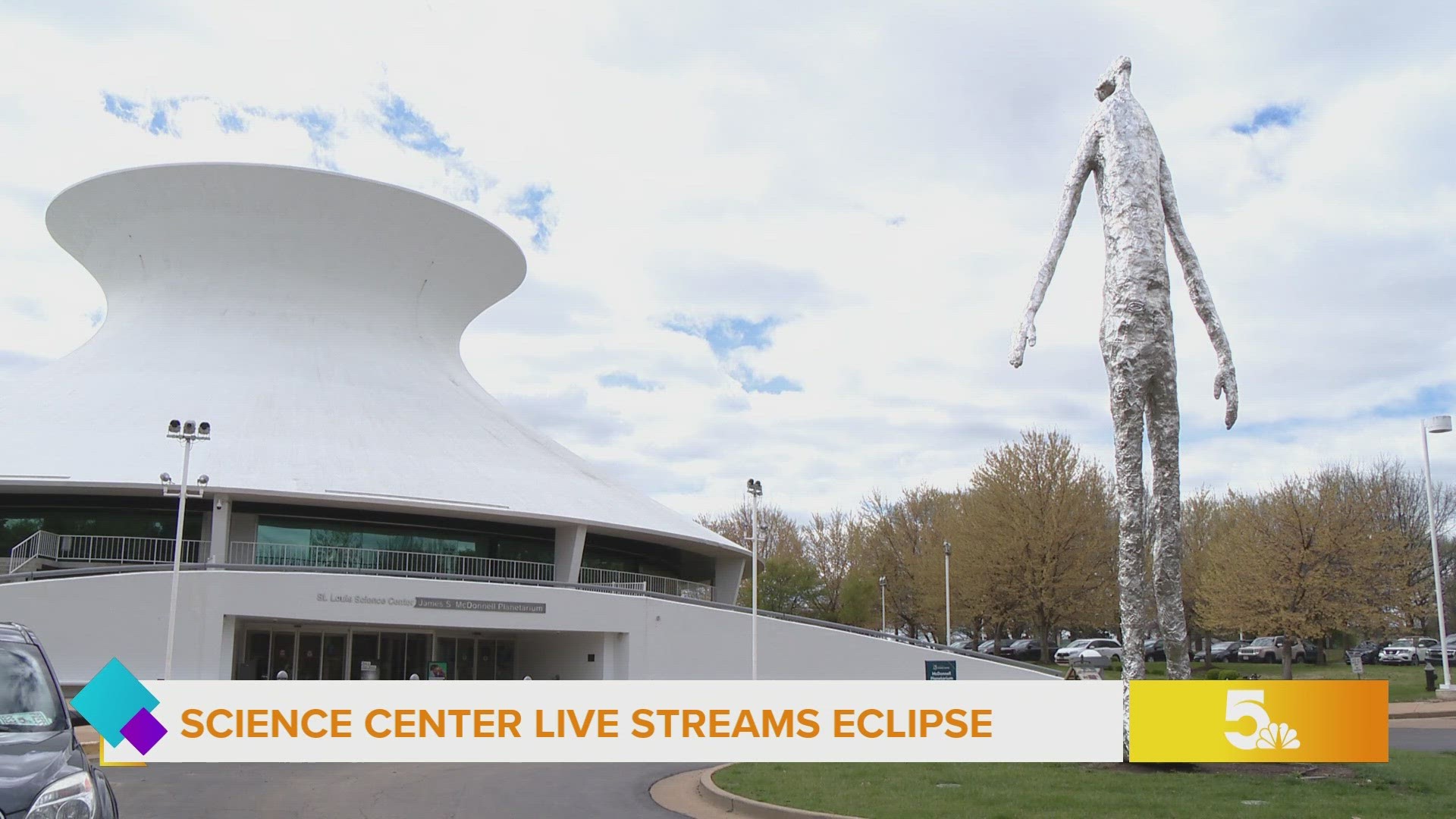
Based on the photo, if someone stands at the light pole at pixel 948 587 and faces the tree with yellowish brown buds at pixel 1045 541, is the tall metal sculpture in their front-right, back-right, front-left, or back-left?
back-right

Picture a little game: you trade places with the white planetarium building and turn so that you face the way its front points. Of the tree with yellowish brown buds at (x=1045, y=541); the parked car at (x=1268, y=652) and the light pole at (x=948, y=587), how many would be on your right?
0

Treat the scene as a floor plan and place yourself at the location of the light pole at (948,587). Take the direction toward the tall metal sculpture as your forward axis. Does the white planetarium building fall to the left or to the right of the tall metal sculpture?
right

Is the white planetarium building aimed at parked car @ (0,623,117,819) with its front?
yes

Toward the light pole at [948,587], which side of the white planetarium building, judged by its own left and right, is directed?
left

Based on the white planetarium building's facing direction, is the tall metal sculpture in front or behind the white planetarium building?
in front

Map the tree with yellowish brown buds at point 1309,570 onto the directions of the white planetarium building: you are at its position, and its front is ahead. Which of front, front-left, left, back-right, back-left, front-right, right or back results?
left

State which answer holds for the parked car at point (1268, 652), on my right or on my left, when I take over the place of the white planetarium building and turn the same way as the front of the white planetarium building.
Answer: on my left

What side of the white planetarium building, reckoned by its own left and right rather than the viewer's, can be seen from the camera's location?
front

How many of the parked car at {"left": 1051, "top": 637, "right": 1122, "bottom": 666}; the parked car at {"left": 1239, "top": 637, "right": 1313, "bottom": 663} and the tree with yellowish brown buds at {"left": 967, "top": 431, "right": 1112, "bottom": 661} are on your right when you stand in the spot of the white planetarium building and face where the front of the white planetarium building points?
0

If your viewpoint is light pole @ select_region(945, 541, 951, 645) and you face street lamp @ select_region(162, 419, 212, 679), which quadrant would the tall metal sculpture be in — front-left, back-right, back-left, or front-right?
front-left
